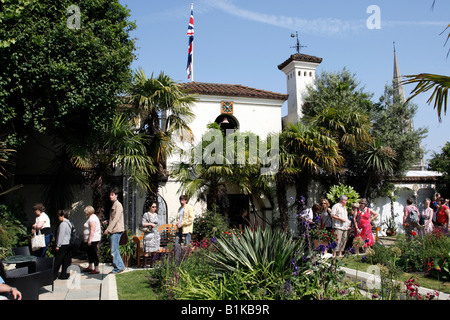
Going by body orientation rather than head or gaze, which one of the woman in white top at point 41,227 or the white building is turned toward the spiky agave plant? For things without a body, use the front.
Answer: the white building

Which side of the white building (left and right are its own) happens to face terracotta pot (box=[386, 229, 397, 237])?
left

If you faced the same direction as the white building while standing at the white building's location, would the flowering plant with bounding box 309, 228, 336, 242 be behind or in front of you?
in front

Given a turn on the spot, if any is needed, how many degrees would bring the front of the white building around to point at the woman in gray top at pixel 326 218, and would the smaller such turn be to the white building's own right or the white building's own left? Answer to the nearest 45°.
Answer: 0° — it already faces them

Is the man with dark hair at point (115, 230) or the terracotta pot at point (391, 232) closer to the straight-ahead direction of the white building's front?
the man with dark hair

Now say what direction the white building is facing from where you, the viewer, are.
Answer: facing the viewer

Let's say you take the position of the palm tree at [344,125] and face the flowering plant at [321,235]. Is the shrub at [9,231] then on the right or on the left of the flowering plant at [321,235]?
right
